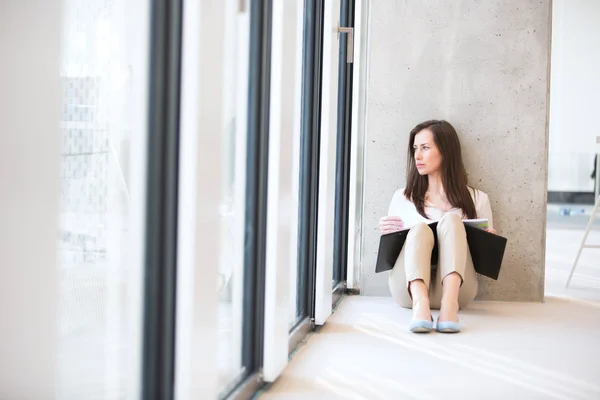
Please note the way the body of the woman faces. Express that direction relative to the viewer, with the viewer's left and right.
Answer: facing the viewer
